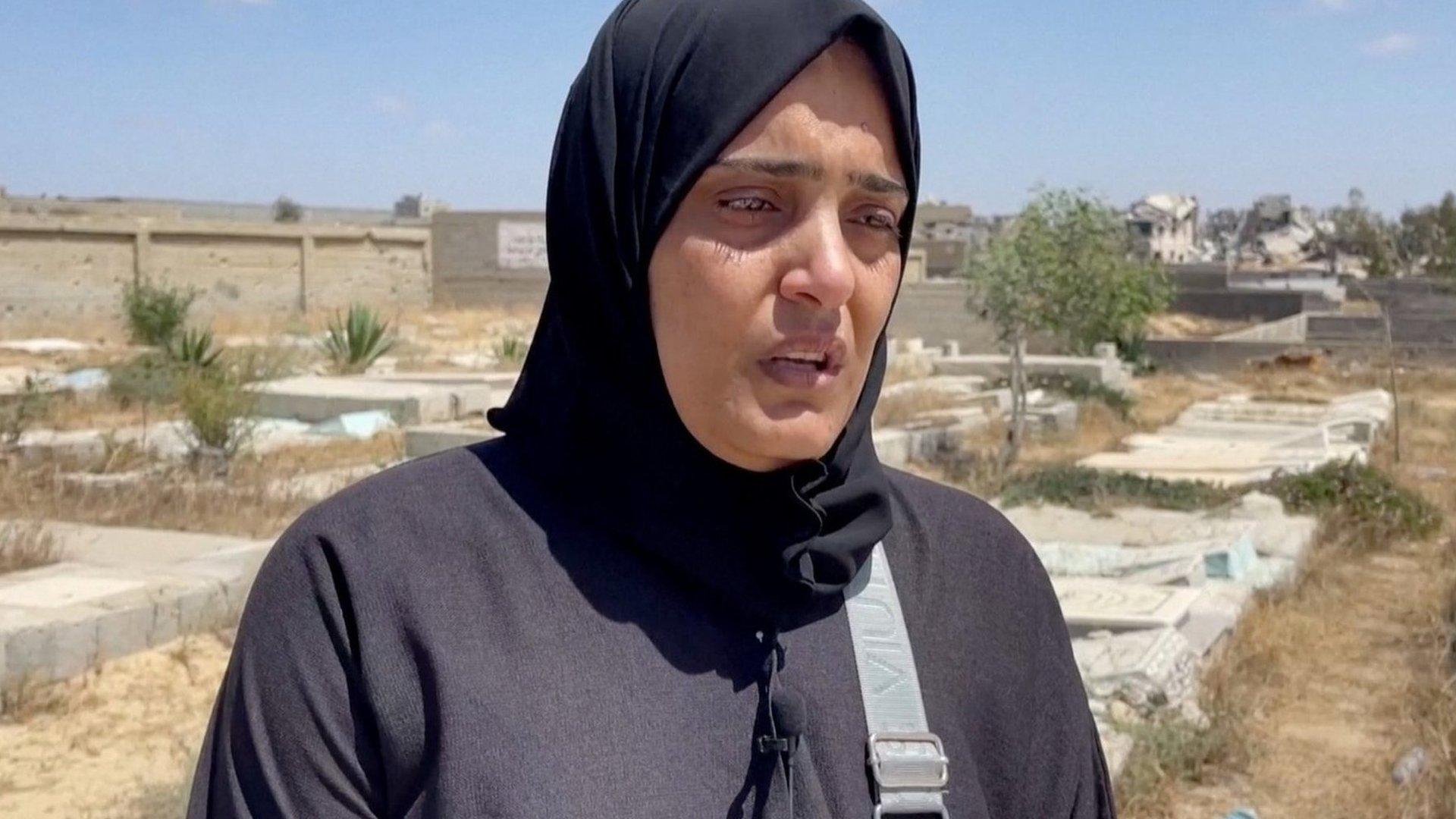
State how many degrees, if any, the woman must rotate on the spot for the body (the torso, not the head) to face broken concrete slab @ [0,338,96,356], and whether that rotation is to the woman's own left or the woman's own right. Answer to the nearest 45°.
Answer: approximately 180°

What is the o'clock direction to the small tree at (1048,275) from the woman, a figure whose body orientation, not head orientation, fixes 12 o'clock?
The small tree is roughly at 8 o'clock from the woman.

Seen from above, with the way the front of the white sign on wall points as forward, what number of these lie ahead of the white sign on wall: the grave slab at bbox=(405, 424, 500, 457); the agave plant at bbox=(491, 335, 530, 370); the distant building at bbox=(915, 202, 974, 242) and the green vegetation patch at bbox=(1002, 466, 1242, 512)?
3

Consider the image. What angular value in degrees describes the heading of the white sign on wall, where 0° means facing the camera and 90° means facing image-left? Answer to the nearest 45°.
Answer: approximately 0°

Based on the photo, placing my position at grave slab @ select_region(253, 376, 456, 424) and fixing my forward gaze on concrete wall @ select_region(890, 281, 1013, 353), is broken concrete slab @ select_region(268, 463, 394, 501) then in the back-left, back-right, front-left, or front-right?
back-right

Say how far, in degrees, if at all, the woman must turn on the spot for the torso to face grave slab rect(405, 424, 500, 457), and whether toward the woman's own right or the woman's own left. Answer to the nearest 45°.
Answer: approximately 135° to the woman's own left

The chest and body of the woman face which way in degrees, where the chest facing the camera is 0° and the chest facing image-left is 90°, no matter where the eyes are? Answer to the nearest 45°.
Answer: approximately 315°

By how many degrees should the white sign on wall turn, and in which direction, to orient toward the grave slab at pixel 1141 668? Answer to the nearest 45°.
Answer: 0° — it already faces it

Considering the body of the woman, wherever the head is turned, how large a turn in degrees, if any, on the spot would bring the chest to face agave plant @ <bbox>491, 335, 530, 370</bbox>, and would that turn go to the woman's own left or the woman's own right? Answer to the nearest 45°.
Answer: approximately 135° to the woman's own left

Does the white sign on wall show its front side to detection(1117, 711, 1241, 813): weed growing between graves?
yes

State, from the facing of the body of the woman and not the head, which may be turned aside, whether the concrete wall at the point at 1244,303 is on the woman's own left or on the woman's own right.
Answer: on the woman's own left
